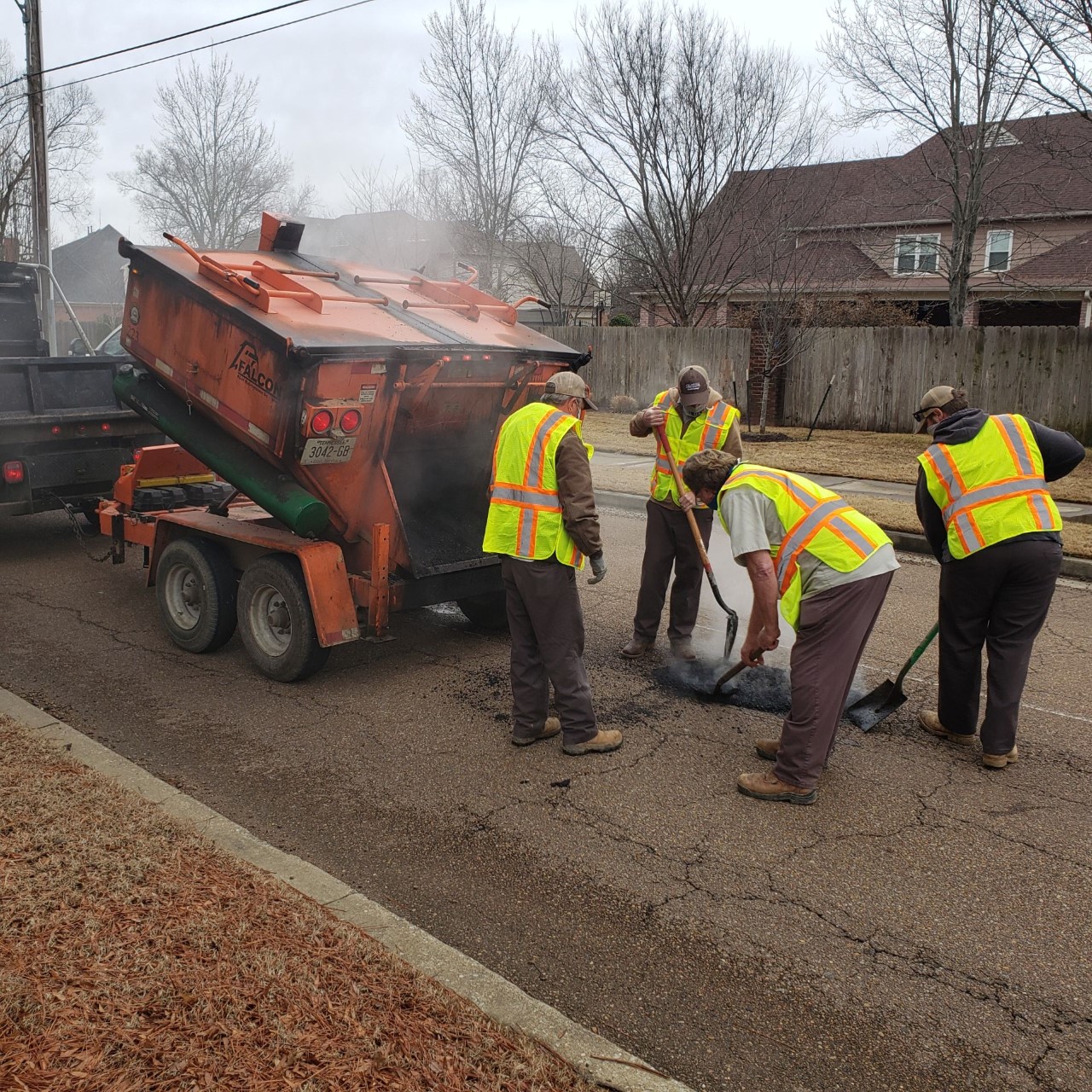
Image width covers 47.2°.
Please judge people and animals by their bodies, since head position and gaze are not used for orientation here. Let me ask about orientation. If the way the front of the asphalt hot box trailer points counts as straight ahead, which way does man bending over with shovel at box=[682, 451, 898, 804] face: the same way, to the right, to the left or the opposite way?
the same way

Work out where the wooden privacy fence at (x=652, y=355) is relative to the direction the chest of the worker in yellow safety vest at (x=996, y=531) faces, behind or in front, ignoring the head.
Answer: in front

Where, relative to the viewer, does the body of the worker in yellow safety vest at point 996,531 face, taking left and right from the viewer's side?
facing away from the viewer and to the left of the viewer

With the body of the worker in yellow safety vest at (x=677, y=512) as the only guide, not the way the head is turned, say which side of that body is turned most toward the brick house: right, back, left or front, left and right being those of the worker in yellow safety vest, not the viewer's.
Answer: back

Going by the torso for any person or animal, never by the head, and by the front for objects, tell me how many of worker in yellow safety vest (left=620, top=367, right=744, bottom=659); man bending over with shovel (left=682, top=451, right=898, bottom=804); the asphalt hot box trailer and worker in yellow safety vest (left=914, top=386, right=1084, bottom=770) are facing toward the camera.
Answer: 1

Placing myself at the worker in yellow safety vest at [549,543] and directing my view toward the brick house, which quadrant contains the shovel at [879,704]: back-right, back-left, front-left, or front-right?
front-right

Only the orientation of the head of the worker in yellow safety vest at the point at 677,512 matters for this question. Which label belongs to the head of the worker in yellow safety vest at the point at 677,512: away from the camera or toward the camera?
toward the camera

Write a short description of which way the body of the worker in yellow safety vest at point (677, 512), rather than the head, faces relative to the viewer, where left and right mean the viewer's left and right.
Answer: facing the viewer

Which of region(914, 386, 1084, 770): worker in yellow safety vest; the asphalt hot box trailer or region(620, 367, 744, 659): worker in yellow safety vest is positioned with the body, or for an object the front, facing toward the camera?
region(620, 367, 744, 659): worker in yellow safety vest

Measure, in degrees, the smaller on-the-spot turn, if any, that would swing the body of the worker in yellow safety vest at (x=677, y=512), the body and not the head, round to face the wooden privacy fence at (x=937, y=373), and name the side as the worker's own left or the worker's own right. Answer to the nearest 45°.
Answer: approximately 180°

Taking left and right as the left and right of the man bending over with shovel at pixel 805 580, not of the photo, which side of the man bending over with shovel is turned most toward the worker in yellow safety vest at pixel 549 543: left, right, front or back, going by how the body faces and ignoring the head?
front

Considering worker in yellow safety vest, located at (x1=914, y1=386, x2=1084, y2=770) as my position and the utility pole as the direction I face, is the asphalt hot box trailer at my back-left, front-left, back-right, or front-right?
front-left

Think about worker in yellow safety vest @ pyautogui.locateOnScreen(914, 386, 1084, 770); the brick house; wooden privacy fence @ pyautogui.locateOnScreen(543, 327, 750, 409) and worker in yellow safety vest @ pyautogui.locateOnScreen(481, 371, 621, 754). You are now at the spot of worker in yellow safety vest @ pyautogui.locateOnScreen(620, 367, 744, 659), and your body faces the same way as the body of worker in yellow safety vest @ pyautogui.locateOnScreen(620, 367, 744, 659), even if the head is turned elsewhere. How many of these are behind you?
2

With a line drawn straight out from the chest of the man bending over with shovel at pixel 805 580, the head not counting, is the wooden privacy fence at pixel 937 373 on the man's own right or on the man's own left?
on the man's own right

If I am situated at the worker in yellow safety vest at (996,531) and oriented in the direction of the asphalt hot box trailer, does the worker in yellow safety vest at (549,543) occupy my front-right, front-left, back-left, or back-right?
front-left

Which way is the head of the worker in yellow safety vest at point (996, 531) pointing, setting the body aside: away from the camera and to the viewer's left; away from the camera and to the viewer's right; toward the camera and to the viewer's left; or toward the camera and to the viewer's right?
away from the camera and to the viewer's left

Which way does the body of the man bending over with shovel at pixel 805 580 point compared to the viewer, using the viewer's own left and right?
facing to the left of the viewer
